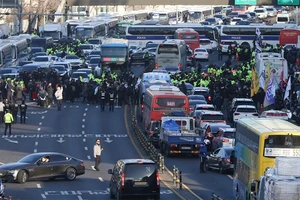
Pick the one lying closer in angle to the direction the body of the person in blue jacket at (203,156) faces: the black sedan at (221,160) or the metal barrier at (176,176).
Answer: the black sedan

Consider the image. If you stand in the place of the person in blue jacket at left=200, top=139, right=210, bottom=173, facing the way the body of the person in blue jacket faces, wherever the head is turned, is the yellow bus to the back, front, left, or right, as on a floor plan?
right

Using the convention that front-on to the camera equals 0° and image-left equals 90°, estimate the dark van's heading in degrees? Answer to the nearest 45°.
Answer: approximately 180°

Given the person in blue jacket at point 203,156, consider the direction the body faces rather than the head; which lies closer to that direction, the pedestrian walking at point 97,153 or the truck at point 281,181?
the truck

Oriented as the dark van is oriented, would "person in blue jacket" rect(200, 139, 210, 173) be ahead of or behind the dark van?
ahead
